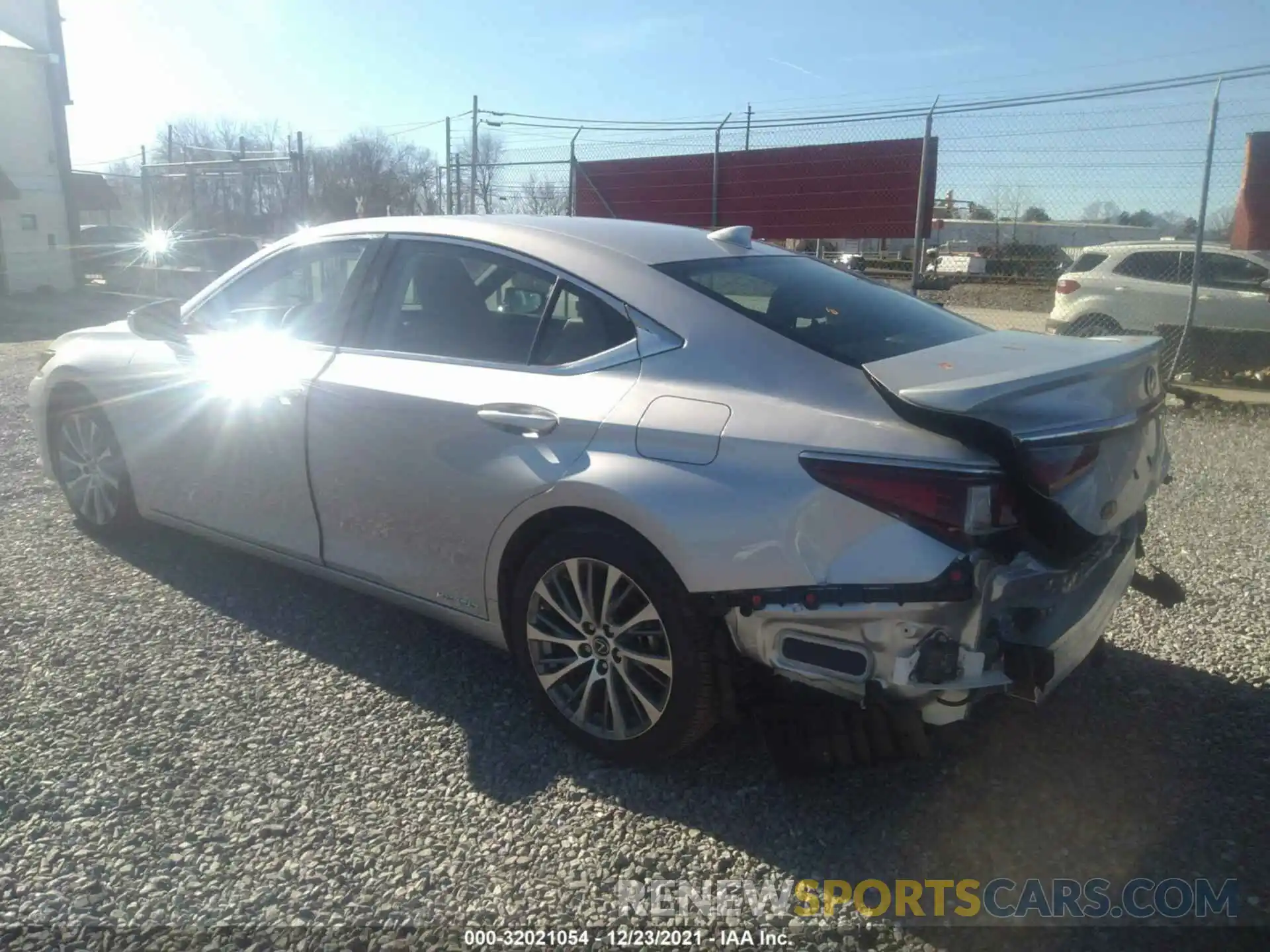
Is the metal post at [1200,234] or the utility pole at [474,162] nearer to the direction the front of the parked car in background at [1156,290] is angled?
the metal post

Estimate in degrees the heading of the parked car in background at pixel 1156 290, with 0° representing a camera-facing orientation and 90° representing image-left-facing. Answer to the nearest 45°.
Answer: approximately 270°

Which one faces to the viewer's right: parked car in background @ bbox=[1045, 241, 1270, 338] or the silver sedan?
the parked car in background

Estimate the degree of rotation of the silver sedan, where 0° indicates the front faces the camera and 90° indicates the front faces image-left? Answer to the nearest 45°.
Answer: approximately 135°

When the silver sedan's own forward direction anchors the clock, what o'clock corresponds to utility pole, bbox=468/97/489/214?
The utility pole is roughly at 1 o'clock from the silver sedan.

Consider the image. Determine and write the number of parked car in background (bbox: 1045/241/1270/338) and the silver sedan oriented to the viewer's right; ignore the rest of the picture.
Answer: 1

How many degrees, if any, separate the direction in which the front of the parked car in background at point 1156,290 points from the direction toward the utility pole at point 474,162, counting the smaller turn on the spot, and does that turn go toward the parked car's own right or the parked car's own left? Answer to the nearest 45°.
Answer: approximately 180°

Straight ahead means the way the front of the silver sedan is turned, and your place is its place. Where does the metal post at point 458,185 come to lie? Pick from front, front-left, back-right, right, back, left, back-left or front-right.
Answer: front-right

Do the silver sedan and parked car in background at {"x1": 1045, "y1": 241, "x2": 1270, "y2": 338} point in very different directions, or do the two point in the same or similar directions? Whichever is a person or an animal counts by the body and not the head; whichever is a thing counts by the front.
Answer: very different directions

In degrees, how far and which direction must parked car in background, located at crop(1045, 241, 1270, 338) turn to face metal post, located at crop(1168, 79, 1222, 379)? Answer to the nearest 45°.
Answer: approximately 90° to its right

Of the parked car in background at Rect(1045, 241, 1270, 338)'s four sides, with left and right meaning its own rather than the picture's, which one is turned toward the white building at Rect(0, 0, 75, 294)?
back
